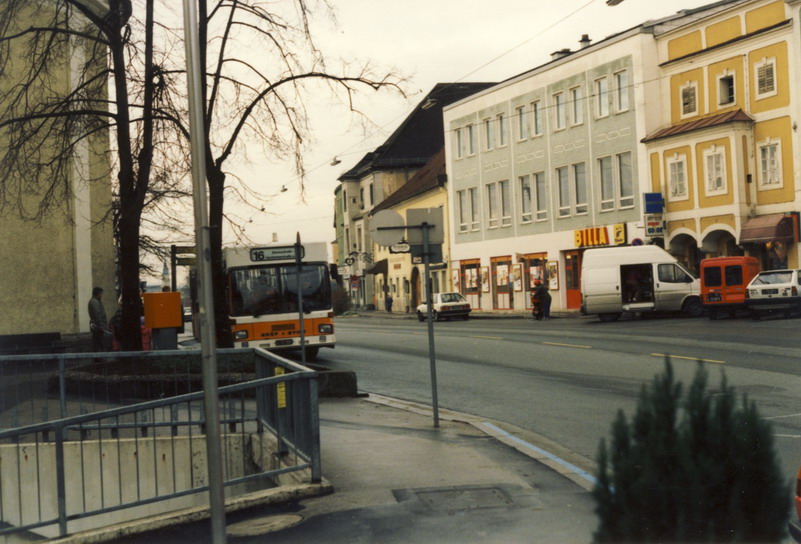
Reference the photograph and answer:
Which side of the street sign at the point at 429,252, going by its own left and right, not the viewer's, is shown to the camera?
back

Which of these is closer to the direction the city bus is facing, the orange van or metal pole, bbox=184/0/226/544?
the metal pole

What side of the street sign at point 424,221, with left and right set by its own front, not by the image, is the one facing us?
back

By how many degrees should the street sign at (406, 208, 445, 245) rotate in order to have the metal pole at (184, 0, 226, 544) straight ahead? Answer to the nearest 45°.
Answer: approximately 180°

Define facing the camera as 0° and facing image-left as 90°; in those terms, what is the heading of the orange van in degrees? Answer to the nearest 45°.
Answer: approximately 225°

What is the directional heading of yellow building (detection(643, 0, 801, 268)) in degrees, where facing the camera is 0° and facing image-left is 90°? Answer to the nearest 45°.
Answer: approximately 45°

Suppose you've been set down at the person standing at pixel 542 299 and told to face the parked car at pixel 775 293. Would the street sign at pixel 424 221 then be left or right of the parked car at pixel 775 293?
right

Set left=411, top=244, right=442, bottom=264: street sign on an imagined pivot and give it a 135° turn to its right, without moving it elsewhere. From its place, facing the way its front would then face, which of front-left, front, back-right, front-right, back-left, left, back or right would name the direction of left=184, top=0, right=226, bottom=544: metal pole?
front-right
